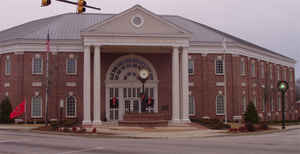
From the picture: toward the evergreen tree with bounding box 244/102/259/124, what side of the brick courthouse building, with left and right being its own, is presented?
left

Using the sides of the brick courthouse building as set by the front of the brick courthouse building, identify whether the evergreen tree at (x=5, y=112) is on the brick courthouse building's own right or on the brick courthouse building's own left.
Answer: on the brick courthouse building's own right

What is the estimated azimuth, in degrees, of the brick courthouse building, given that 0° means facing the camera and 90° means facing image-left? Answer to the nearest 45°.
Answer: approximately 0°
